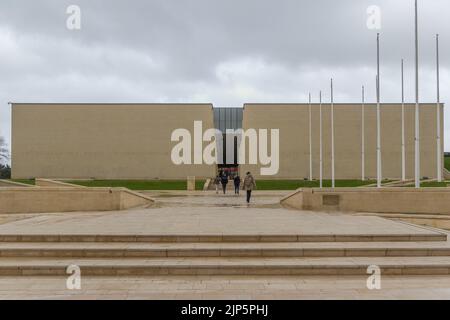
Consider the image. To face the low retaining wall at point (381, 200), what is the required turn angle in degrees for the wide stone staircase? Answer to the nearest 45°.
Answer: approximately 135° to its left

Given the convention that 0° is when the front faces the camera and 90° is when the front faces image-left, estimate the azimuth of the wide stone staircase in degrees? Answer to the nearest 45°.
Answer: approximately 0°

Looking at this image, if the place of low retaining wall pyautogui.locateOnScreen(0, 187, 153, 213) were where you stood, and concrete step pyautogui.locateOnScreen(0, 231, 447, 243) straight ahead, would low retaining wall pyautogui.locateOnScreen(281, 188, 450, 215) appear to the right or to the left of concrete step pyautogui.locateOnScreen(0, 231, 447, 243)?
left

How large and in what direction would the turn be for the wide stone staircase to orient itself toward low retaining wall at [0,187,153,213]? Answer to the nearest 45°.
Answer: approximately 135° to its right
